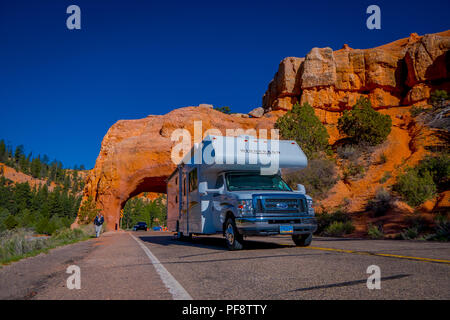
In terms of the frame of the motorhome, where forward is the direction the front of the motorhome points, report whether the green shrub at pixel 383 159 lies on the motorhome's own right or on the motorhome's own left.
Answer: on the motorhome's own left

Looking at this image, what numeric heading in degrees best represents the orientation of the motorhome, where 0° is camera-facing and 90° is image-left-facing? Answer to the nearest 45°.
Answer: approximately 315°

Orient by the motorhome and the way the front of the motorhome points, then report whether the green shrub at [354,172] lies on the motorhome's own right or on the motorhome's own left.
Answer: on the motorhome's own left

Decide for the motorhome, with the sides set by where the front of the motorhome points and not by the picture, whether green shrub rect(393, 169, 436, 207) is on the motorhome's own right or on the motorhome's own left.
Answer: on the motorhome's own left

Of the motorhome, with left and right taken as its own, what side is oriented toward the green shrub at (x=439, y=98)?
left

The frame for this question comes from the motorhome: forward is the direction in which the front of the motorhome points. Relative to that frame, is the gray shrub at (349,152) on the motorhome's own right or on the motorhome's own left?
on the motorhome's own left

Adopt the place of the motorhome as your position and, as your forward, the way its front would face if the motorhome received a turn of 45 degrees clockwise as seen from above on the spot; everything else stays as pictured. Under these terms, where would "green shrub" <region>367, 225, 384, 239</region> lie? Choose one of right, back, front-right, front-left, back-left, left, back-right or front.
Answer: back-left

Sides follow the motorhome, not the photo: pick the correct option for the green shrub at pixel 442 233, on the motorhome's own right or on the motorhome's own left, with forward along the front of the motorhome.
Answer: on the motorhome's own left

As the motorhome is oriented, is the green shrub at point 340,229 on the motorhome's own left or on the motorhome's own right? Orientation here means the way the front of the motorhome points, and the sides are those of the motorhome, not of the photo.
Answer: on the motorhome's own left

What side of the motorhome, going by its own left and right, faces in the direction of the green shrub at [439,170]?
left

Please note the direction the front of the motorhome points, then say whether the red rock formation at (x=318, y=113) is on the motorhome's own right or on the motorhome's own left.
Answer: on the motorhome's own left

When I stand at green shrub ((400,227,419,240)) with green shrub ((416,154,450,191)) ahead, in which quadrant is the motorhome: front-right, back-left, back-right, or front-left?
back-left
